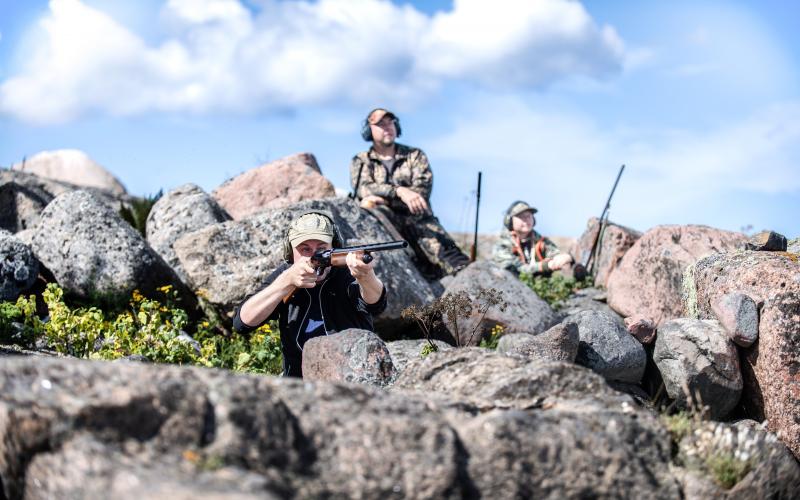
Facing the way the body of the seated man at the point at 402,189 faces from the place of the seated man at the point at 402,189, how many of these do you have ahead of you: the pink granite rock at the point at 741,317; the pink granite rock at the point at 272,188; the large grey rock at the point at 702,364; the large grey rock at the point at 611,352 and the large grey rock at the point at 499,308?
4

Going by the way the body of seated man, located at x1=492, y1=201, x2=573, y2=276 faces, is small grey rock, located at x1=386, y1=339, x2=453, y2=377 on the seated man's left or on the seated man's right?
on the seated man's right

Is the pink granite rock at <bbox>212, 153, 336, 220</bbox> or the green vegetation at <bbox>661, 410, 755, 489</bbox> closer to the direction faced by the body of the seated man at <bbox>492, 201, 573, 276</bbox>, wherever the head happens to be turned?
the green vegetation

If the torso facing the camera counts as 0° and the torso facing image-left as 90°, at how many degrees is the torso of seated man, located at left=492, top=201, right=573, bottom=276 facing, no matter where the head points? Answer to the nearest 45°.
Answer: approximately 315°

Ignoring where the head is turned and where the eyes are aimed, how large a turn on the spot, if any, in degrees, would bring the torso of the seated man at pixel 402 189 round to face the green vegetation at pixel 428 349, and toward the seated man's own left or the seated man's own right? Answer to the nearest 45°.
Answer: approximately 45° to the seated man's own right

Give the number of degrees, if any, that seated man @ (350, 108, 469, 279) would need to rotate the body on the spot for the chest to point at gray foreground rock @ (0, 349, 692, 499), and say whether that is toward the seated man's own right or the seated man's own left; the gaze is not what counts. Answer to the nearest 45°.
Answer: approximately 45° to the seated man's own right

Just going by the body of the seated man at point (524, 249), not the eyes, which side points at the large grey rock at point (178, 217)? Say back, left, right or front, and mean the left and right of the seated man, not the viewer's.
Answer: right

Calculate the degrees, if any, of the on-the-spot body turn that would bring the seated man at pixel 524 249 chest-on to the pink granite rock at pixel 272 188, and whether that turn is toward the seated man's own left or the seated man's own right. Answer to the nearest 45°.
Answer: approximately 135° to the seated man's own right

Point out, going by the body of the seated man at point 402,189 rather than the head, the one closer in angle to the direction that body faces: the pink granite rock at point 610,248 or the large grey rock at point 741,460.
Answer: the large grey rock

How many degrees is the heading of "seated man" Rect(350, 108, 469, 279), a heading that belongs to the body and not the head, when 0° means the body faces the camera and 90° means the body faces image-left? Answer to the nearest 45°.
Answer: approximately 315°

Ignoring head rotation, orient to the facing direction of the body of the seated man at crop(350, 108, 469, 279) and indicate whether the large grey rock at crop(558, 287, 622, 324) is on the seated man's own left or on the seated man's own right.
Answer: on the seated man's own left

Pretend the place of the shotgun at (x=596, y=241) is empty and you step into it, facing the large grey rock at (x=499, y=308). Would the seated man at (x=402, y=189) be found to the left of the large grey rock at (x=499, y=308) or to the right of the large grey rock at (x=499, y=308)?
right

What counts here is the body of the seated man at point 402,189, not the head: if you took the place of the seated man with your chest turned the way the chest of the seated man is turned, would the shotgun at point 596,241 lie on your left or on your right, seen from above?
on your left
